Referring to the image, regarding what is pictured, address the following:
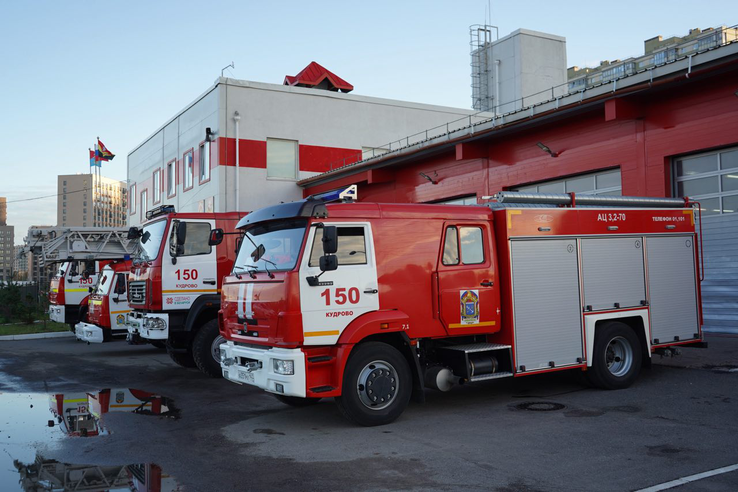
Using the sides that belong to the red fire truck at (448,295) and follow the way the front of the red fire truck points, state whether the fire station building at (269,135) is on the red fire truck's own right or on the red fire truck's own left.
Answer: on the red fire truck's own right

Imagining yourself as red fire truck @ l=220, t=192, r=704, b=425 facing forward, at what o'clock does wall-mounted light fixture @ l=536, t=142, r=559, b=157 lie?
The wall-mounted light fixture is roughly at 5 o'clock from the red fire truck.

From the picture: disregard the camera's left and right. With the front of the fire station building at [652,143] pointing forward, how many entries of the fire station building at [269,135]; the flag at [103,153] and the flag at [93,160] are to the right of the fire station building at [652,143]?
3

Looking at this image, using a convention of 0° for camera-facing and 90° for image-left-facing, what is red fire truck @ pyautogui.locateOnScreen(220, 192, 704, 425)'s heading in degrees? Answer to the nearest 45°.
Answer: approximately 45°

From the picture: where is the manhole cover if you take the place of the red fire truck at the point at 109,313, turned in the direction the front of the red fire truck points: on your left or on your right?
on your left

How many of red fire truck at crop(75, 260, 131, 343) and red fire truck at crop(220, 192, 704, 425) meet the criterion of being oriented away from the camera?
0

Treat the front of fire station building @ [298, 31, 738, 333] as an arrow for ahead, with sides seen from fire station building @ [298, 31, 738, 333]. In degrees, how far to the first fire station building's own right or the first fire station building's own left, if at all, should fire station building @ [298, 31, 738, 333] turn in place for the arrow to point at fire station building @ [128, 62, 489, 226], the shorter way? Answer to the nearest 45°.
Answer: approximately 90° to the first fire station building's own right

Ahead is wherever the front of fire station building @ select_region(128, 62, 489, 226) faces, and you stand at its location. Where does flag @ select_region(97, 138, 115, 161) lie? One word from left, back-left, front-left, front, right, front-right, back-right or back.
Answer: right

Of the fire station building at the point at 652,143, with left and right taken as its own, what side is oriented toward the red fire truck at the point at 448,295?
front

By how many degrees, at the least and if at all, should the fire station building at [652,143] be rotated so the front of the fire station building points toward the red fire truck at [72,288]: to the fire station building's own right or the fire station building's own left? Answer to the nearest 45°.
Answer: approximately 45° to the fire station building's own right

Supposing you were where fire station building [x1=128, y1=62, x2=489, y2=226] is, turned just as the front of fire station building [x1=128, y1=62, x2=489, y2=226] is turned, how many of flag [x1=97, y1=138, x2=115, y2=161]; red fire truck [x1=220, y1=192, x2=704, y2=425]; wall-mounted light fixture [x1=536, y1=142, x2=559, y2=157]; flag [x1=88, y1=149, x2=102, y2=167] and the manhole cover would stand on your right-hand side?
2

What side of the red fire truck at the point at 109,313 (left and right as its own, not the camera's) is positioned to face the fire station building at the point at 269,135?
back
